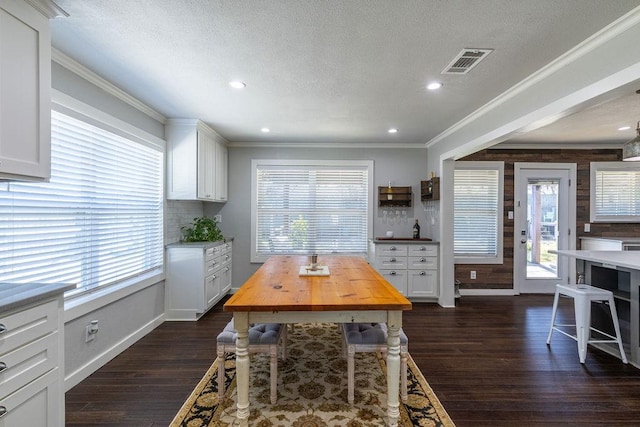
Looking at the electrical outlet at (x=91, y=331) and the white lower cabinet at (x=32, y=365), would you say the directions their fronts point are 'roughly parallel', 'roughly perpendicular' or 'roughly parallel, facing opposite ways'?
roughly parallel

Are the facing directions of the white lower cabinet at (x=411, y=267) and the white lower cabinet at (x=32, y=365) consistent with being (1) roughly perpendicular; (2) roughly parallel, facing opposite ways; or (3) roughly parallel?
roughly perpendicular

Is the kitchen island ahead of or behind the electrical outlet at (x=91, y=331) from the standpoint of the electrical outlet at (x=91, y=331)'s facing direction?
ahead

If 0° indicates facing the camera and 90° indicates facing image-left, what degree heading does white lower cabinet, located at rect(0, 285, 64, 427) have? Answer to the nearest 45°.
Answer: approximately 315°

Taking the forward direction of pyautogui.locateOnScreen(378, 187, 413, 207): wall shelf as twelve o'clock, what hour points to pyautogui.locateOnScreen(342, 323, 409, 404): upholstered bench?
The upholstered bench is roughly at 12 o'clock from the wall shelf.

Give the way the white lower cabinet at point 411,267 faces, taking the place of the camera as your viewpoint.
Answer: facing the viewer

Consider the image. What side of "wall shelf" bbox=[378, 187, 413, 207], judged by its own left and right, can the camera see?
front

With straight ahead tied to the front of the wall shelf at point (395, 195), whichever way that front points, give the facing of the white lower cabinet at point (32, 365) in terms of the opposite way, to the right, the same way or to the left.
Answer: to the left

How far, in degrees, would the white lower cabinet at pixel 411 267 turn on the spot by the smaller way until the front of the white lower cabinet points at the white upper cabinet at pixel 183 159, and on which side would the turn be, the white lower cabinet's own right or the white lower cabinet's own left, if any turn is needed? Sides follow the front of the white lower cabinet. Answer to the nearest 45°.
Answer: approximately 45° to the white lower cabinet's own right

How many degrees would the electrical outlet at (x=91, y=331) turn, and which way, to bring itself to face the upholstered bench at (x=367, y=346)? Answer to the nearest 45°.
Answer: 0° — it already faces it

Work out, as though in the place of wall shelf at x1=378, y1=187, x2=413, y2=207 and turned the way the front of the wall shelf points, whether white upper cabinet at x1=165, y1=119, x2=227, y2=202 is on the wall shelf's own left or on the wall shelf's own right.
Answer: on the wall shelf's own right
